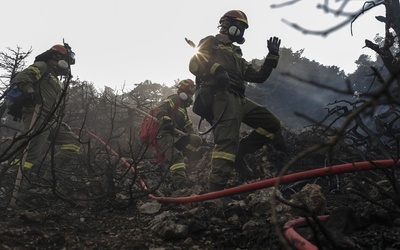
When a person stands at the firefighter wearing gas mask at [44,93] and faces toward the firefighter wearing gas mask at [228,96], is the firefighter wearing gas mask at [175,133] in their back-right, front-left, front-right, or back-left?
front-left

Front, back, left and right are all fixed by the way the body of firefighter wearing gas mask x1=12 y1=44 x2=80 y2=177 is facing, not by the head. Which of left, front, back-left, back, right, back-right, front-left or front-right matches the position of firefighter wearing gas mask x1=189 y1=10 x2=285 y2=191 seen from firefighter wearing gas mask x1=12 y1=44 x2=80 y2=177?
front-right

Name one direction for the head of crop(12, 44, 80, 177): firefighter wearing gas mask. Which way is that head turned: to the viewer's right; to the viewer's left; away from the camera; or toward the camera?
to the viewer's right

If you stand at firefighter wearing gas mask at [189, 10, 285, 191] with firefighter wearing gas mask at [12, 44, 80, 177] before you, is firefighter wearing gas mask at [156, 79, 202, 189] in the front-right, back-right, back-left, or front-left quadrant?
front-right

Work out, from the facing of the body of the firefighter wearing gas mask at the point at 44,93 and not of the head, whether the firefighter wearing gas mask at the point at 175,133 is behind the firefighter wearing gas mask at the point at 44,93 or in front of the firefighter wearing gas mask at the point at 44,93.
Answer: in front

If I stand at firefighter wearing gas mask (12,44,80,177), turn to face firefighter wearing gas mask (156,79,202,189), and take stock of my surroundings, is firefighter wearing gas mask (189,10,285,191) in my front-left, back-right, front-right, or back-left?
front-right

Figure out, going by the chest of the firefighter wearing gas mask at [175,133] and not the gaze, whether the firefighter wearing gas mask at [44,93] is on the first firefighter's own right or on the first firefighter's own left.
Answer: on the first firefighter's own right

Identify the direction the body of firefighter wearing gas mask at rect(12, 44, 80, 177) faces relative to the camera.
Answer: to the viewer's right

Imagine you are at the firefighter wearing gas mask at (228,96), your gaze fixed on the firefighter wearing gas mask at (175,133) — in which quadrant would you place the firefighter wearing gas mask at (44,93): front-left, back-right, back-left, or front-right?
front-left

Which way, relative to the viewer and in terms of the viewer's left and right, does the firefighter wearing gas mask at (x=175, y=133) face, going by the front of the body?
facing the viewer and to the right of the viewer
